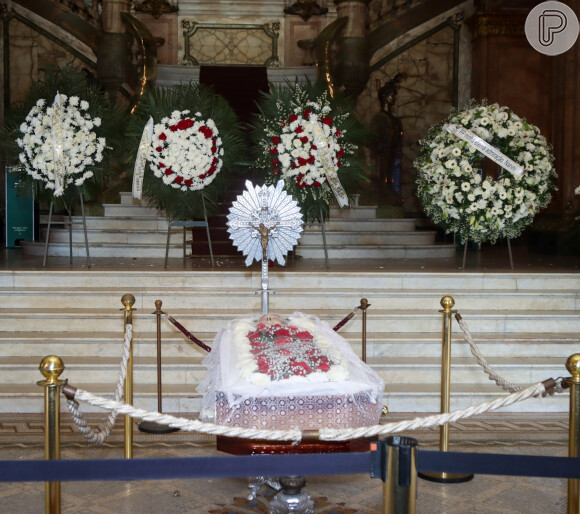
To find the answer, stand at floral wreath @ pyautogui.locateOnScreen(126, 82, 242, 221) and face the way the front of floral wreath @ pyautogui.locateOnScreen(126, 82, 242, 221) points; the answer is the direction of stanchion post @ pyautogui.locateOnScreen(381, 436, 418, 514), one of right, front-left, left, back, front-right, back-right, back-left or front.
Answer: front

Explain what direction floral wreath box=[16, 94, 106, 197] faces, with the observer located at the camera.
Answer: facing the viewer

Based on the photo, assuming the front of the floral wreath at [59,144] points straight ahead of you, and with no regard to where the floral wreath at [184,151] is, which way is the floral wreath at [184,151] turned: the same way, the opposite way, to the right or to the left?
the same way

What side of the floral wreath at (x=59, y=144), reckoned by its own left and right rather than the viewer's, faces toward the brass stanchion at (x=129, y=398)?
front

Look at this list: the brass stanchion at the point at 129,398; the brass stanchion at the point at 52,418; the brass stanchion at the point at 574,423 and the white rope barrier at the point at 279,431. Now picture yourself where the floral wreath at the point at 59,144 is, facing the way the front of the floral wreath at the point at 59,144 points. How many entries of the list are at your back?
0

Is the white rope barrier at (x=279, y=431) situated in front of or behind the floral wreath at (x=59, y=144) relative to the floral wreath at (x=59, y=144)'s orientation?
in front

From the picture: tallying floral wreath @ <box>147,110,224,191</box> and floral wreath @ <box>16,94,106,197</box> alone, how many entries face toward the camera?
2

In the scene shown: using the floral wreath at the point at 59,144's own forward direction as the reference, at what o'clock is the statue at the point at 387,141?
The statue is roughly at 8 o'clock from the floral wreath.

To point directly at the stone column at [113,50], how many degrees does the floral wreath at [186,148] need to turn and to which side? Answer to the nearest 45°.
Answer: approximately 180°

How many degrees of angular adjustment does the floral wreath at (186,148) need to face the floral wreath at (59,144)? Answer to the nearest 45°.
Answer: approximately 90° to its right

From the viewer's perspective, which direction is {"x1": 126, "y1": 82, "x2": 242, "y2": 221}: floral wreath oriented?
toward the camera

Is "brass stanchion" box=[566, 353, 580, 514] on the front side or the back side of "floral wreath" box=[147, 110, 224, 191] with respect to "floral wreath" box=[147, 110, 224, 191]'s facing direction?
on the front side

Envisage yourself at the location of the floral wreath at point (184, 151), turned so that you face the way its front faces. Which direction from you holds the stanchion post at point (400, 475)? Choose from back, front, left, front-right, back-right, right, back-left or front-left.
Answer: front

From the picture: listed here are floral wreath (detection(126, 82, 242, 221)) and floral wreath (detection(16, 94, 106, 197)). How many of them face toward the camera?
2

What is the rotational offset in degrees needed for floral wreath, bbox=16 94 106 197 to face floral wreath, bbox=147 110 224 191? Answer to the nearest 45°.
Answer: approximately 90° to its left

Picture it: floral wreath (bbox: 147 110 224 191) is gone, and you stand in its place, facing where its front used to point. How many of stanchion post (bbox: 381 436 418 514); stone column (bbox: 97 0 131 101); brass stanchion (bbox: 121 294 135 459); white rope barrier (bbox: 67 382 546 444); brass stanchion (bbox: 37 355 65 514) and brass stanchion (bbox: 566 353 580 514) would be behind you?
1

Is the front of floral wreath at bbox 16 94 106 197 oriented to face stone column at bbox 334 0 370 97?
no

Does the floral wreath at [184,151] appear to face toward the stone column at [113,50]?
no
